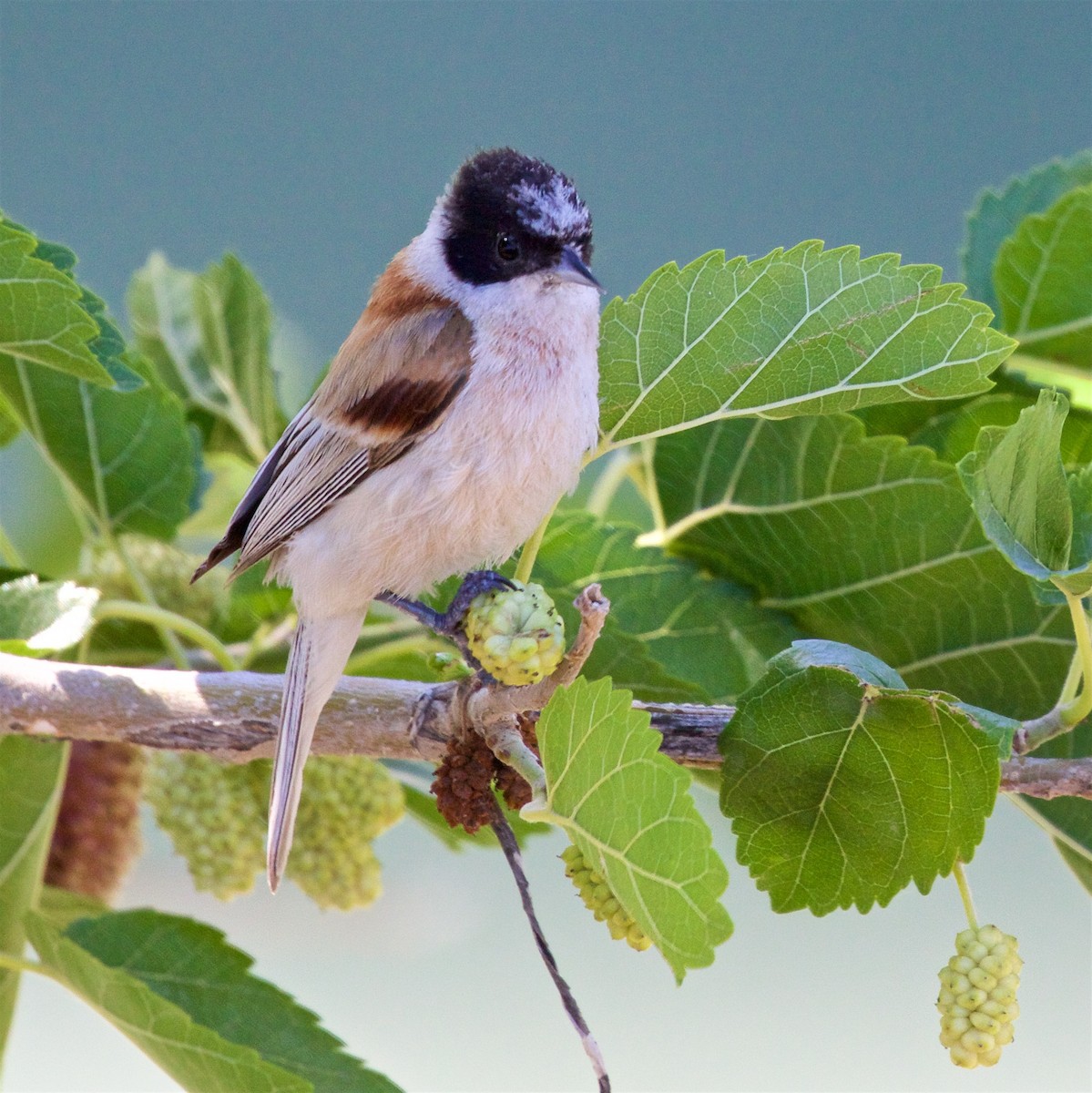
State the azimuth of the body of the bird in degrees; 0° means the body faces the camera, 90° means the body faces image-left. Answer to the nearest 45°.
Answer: approximately 315°
